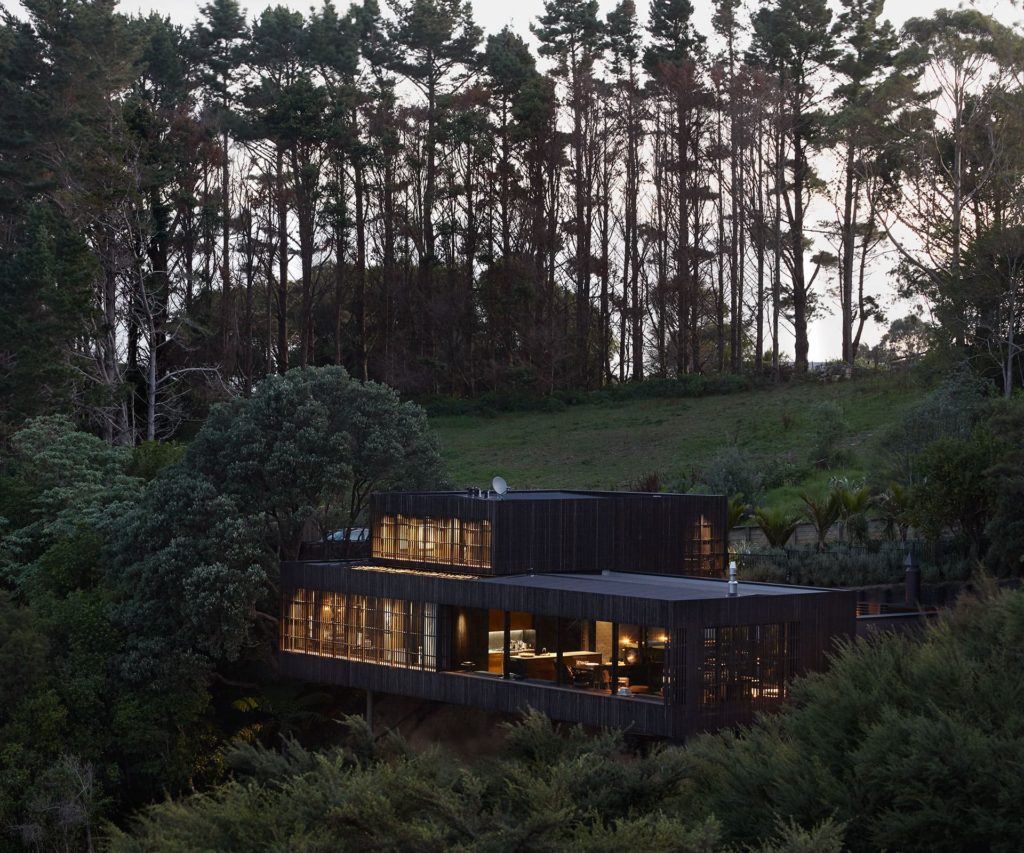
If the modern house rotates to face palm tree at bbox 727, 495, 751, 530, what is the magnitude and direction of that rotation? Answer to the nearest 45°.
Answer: approximately 180°

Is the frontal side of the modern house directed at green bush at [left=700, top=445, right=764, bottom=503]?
no

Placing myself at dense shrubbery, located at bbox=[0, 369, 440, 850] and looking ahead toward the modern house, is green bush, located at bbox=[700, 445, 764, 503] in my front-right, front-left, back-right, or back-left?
front-left

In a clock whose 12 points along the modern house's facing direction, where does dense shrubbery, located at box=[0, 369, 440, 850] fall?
The dense shrubbery is roughly at 2 o'clock from the modern house.

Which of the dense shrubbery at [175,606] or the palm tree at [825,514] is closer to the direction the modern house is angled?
the dense shrubbery

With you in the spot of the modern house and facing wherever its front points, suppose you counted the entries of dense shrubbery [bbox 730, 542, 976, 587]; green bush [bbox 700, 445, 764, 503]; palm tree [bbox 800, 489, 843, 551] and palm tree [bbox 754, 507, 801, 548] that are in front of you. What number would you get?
0

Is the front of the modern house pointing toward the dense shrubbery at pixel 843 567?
no

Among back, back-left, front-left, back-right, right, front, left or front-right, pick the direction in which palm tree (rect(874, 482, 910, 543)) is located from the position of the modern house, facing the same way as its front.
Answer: back

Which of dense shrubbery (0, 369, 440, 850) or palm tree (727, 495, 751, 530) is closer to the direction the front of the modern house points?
the dense shrubbery

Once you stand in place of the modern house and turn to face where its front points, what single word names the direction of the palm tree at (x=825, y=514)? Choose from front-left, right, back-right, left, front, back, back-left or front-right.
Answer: back

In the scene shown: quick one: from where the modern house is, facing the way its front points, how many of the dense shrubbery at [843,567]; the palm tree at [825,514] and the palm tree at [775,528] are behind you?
3

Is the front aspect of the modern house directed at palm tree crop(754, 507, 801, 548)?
no

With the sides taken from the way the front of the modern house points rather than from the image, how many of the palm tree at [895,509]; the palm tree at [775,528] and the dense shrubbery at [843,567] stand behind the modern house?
3

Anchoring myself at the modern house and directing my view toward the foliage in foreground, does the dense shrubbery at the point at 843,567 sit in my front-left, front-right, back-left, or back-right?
back-left
